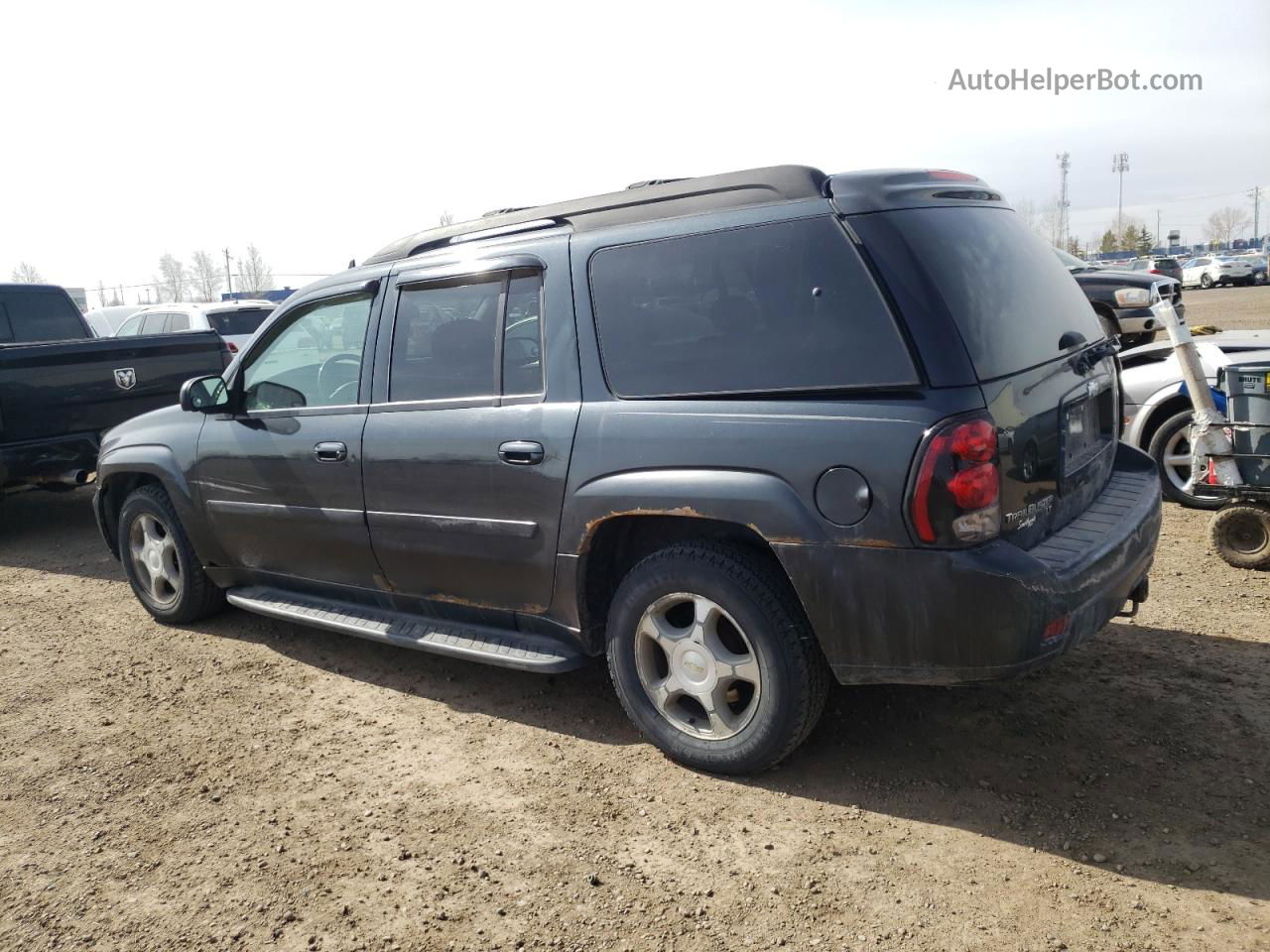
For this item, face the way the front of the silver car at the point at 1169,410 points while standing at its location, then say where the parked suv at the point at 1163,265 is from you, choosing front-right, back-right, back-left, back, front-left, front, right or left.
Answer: back-right

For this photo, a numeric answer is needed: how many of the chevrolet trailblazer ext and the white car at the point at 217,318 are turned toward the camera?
0

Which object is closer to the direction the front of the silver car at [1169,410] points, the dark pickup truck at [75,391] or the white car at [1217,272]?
the dark pickup truck

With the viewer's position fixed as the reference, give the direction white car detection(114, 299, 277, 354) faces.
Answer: facing away from the viewer and to the left of the viewer

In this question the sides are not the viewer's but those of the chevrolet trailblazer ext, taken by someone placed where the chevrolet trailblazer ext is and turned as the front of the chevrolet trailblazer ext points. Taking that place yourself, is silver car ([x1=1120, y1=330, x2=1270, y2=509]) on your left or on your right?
on your right

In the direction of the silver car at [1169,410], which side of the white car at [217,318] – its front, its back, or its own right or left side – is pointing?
back

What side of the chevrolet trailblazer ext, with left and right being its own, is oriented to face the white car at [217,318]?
front

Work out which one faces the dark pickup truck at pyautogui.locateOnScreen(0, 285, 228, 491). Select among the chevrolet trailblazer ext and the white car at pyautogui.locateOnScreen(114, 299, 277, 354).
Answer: the chevrolet trailblazer ext

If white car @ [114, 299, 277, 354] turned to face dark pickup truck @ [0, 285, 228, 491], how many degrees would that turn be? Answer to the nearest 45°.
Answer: approximately 135° to its left

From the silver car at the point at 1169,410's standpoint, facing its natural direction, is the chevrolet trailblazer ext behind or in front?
in front

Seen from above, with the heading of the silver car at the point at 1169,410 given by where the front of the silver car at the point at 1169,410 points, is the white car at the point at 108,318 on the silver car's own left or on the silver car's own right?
on the silver car's own right

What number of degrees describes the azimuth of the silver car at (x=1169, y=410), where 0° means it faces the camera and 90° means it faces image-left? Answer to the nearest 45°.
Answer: approximately 45°
